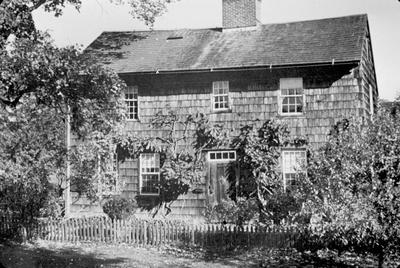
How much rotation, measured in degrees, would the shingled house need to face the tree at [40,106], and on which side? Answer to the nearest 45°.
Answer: approximately 45° to its right

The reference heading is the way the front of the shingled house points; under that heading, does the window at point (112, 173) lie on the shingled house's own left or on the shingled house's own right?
on the shingled house's own right

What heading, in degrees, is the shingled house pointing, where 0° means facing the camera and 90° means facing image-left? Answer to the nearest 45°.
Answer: approximately 0°

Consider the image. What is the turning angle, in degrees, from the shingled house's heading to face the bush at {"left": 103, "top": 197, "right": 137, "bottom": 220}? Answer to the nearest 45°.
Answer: approximately 45° to its right
